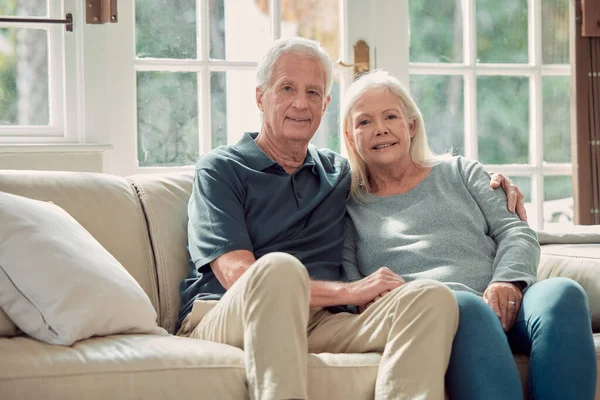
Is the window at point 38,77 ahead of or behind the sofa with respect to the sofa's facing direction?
behind

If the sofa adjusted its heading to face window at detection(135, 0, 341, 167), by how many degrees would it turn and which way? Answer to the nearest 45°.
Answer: approximately 180°

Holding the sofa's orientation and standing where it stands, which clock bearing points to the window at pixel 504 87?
The window is roughly at 7 o'clock from the sofa.

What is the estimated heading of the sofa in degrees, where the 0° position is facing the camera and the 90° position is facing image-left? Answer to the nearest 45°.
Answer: approximately 0°
